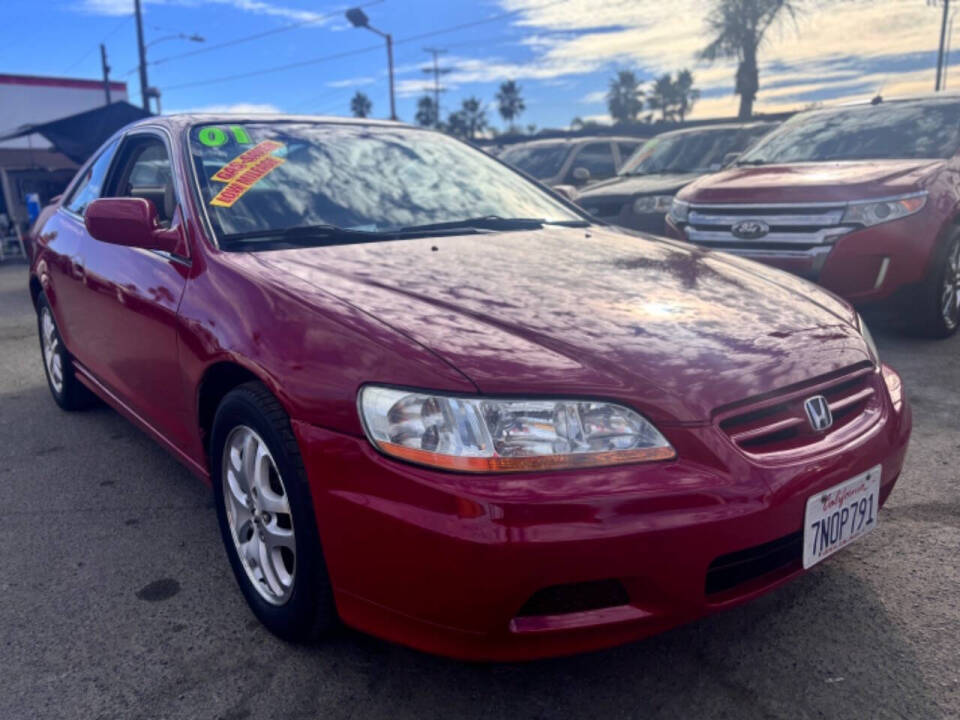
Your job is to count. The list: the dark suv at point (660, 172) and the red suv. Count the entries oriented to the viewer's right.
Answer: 0

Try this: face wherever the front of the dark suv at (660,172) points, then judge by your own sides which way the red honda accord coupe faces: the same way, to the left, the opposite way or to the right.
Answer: to the left

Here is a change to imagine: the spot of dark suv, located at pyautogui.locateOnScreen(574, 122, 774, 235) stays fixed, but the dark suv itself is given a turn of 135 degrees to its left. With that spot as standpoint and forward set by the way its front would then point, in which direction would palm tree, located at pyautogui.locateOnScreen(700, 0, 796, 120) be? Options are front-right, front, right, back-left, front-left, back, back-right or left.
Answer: left

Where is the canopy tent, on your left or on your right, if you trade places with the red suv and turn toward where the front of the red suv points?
on your right

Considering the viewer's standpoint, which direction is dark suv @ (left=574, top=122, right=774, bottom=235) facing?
facing the viewer and to the left of the viewer

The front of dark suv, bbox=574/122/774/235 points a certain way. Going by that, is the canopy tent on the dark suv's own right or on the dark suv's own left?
on the dark suv's own right

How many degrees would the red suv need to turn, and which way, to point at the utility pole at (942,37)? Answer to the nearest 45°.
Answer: approximately 135° to its right

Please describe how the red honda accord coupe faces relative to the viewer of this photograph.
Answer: facing the viewer and to the right of the viewer

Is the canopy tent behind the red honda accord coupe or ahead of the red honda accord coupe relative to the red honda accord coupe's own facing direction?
behind

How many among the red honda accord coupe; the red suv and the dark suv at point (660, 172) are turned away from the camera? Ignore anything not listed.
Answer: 0

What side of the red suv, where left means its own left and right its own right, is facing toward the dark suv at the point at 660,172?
right

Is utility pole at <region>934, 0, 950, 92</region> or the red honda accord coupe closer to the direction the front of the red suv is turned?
the red honda accord coupe

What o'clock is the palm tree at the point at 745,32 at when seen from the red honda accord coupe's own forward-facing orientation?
The palm tree is roughly at 8 o'clock from the red honda accord coupe.
